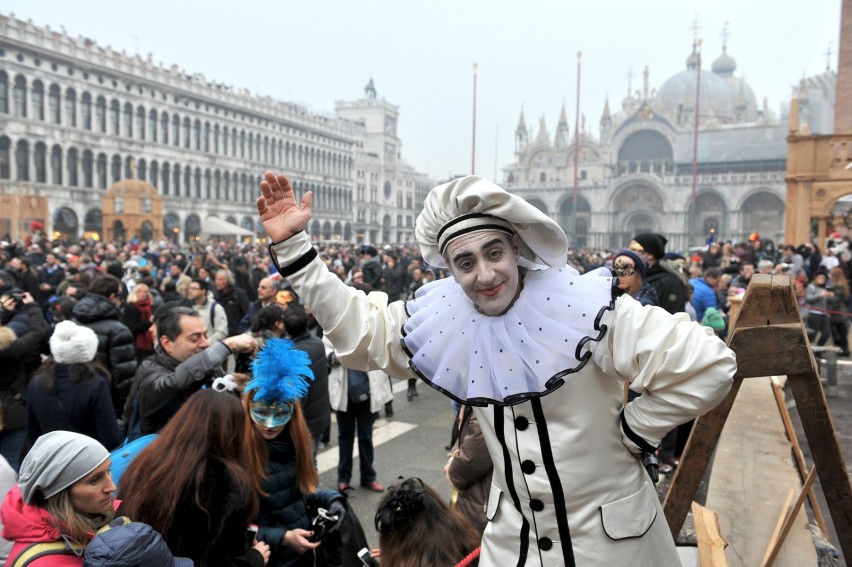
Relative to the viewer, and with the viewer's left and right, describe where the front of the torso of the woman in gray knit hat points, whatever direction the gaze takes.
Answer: facing to the right of the viewer

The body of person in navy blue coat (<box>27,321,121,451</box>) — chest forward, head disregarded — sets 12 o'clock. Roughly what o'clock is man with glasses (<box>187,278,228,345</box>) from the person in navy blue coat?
The man with glasses is roughly at 1 o'clock from the person in navy blue coat.

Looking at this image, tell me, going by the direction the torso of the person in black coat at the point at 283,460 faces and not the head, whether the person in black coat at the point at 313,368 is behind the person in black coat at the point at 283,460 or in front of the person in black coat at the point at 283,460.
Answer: behind

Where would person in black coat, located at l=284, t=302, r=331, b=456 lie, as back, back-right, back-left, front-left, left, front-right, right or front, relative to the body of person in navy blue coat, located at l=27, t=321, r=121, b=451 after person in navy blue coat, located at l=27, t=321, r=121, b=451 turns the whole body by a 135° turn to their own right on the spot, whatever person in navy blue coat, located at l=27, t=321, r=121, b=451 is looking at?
front-left

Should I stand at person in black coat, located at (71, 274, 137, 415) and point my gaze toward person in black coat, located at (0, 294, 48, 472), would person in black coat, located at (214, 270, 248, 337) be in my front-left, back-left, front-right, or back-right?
back-right

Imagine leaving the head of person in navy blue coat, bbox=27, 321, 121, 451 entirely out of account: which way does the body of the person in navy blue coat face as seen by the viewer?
away from the camera

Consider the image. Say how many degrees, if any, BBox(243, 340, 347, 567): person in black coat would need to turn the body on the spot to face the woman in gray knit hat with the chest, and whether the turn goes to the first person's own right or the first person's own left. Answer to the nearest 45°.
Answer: approximately 45° to the first person's own right

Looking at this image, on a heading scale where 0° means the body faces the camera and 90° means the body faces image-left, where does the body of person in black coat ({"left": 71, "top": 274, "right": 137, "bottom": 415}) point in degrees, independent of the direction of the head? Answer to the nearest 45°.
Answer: approximately 225°

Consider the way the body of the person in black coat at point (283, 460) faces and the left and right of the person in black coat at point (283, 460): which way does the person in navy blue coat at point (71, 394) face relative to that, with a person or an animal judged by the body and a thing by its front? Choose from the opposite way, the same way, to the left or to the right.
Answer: the opposite way
